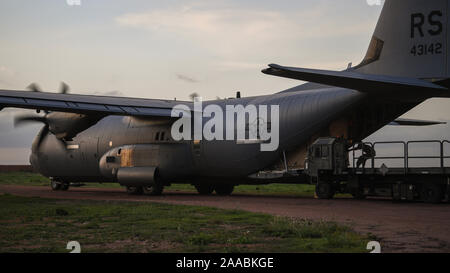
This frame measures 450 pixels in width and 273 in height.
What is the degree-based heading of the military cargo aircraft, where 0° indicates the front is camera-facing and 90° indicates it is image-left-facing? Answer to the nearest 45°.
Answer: approximately 135°
